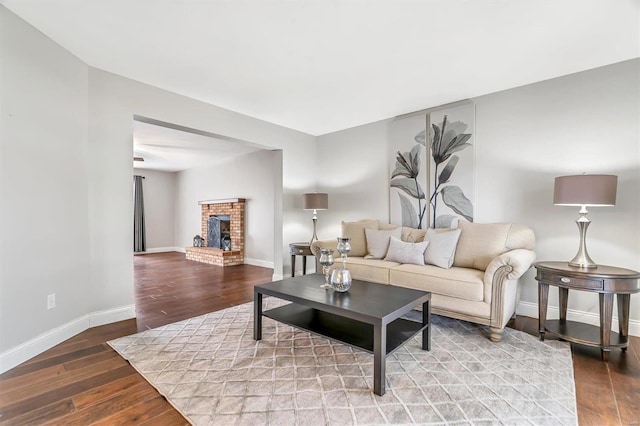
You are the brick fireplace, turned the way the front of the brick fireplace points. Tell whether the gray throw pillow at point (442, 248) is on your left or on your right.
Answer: on your left

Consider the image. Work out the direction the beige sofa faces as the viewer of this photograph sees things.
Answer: facing the viewer and to the left of the viewer

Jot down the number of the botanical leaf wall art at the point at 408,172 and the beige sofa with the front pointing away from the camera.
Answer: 0

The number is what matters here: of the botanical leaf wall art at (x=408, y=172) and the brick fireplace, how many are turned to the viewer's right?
0

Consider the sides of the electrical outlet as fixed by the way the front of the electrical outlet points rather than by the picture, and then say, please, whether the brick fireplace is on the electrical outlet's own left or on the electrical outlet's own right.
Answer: on the electrical outlet's own left

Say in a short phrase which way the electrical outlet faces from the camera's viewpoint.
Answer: facing the viewer and to the right of the viewer

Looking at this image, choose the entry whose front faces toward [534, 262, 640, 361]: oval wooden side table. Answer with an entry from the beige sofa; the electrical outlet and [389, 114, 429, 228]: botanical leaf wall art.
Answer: the electrical outlet

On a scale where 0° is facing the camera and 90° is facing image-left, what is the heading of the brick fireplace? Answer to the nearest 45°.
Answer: approximately 45°

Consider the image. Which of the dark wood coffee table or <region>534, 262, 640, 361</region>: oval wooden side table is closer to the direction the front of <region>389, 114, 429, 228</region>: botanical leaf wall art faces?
the dark wood coffee table

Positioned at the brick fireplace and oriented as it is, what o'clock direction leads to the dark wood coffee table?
The dark wood coffee table is roughly at 10 o'clock from the brick fireplace.

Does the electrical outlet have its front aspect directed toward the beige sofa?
yes

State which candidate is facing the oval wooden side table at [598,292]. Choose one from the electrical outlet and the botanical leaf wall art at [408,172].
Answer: the electrical outlet
